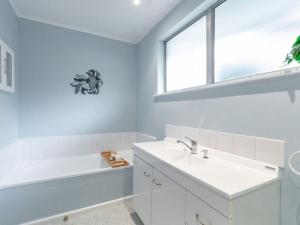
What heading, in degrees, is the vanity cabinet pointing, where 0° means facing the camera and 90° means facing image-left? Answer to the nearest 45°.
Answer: approximately 45°

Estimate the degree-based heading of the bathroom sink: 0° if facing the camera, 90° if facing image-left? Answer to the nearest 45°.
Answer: approximately 45°

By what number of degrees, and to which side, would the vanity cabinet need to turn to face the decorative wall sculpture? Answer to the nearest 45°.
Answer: approximately 90° to its right

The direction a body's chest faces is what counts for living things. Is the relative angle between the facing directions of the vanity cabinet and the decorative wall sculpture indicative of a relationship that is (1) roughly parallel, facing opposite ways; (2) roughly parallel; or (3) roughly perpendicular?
roughly perpendicular

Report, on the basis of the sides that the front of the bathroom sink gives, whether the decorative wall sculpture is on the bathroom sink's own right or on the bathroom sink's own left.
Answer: on the bathroom sink's own right
